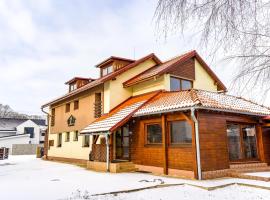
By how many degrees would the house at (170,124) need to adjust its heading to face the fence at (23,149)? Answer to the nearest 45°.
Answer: approximately 90° to its right

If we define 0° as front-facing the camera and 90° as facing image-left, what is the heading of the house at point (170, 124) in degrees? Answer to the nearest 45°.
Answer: approximately 45°
